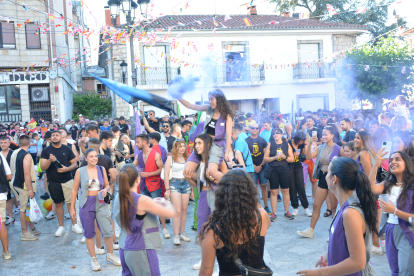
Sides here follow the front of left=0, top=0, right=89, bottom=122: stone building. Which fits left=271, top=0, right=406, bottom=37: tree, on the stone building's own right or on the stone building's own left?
on the stone building's own left

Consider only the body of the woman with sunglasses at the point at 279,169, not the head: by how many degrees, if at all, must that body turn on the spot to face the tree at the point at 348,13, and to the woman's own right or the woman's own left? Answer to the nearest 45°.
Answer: approximately 180°

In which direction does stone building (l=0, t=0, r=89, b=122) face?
toward the camera

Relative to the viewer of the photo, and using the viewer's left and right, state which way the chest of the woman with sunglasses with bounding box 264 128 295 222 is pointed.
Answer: facing the viewer

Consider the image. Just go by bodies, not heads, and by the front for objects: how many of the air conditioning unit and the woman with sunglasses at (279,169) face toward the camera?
2

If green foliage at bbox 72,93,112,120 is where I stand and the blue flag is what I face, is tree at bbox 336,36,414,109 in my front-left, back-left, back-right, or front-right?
front-left

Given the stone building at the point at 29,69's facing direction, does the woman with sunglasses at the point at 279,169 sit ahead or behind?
ahead

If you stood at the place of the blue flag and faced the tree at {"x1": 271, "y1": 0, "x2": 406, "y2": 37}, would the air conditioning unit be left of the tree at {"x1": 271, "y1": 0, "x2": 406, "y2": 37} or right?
left

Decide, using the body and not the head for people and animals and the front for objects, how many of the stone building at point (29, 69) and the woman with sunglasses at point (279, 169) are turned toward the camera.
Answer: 2
